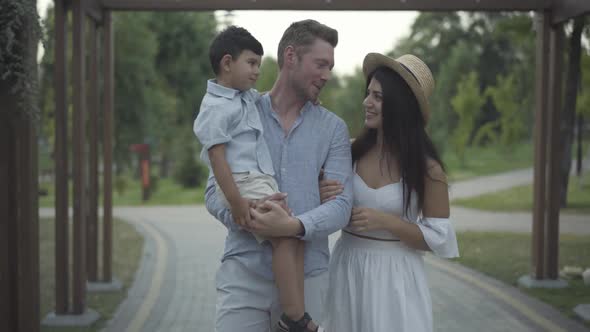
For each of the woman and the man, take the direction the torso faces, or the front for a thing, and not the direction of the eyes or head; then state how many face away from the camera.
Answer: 0

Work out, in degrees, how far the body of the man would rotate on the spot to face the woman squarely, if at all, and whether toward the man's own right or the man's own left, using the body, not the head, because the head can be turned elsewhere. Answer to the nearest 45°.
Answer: approximately 135° to the man's own left

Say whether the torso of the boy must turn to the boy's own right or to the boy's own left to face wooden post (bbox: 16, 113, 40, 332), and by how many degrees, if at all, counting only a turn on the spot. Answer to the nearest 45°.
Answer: approximately 180°

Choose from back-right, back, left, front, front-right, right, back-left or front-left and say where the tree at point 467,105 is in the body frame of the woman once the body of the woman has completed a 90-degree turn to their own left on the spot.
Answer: back-left

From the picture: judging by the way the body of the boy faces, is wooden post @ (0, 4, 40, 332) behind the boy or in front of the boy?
behind

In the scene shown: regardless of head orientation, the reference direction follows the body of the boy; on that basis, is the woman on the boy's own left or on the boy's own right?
on the boy's own left

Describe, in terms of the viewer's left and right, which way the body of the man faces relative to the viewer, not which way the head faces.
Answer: facing the viewer

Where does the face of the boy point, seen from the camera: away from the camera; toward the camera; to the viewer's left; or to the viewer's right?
to the viewer's right

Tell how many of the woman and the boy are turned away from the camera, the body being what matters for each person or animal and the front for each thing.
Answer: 0

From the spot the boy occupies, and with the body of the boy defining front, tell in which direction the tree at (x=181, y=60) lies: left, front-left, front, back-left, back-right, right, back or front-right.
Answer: back-left

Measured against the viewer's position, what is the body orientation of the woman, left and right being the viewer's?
facing the viewer and to the left of the viewer

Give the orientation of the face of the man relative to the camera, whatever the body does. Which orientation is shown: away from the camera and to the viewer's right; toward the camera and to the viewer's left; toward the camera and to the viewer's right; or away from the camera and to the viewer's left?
toward the camera and to the viewer's right
